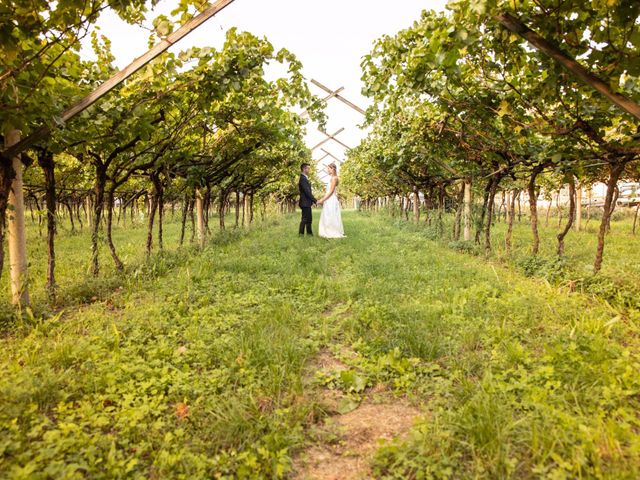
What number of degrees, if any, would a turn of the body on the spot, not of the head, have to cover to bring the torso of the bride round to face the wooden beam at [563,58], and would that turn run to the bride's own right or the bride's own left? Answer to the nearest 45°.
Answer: approximately 90° to the bride's own left

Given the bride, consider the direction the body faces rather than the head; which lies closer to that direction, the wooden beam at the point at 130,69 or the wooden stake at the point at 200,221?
the wooden stake

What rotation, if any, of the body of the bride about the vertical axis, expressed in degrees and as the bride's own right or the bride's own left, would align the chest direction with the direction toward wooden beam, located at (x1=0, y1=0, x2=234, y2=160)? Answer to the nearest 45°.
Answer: approximately 90° to the bride's own left

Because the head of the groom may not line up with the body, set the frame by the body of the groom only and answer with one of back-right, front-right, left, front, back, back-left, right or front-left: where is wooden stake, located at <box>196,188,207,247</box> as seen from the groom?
back

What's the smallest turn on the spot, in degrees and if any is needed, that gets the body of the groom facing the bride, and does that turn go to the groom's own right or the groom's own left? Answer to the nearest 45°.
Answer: approximately 45° to the groom's own left

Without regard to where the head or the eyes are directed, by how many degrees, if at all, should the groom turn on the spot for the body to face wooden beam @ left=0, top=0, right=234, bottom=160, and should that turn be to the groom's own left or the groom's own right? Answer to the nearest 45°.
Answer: approximately 90° to the groom's own right

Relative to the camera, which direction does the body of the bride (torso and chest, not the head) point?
to the viewer's left

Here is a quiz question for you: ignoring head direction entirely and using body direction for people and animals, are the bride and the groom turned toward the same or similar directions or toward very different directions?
very different directions

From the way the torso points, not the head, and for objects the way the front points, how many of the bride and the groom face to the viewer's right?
1

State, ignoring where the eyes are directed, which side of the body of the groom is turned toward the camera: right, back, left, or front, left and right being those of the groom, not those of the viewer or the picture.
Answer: right

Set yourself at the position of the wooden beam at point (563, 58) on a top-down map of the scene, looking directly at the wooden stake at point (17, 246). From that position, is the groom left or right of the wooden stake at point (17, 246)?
right
